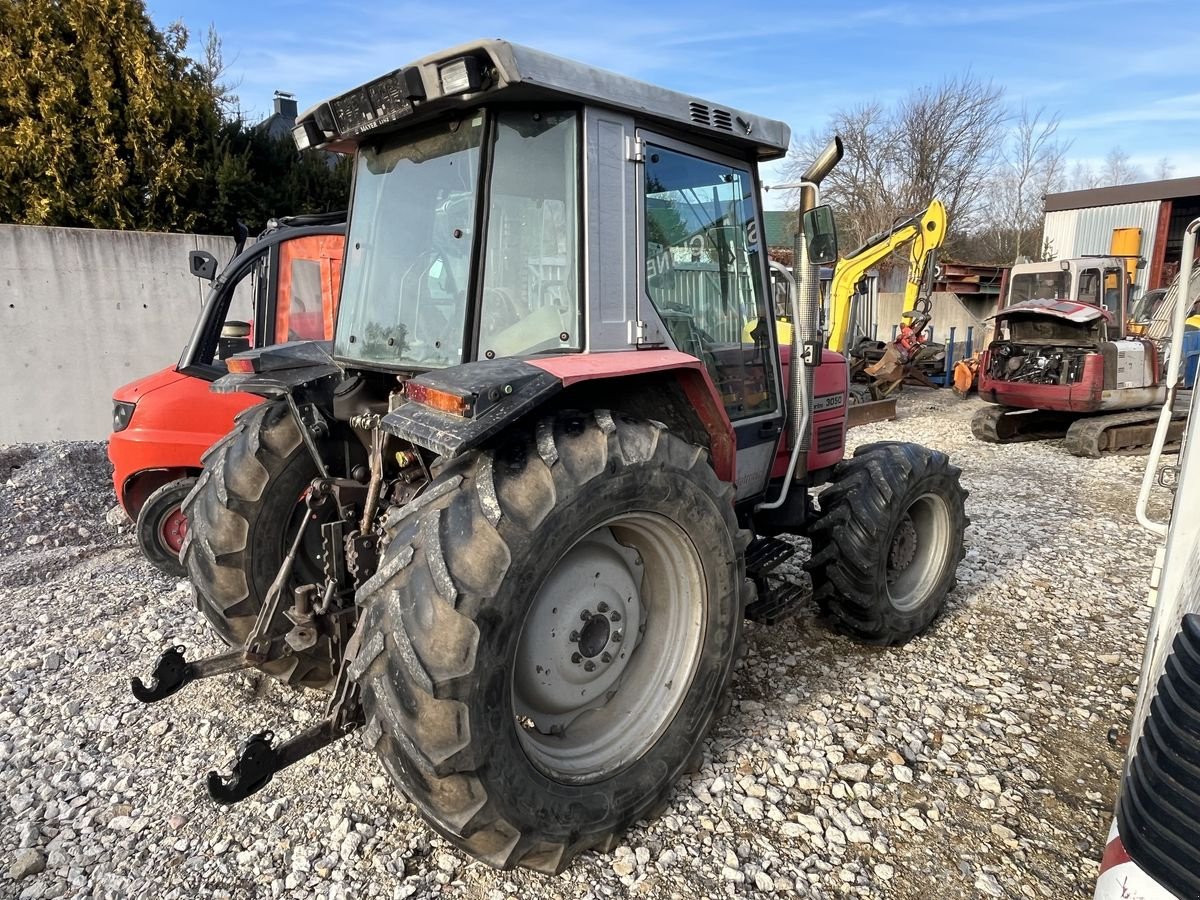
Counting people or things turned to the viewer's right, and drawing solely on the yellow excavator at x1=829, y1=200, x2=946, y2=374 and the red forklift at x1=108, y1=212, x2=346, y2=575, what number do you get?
1

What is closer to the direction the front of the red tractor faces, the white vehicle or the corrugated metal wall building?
the corrugated metal wall building

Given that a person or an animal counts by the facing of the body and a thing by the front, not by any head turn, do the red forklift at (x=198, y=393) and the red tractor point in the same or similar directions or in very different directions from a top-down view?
very different directions

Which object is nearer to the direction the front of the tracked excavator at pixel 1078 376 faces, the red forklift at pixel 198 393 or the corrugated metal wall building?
the corrugated metal wall building

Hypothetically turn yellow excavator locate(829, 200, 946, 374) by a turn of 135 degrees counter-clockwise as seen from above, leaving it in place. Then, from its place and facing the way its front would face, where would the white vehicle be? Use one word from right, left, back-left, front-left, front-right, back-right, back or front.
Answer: back-left

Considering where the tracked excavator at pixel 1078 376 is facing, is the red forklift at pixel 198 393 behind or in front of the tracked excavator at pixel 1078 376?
behind

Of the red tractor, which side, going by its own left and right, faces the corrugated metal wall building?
front

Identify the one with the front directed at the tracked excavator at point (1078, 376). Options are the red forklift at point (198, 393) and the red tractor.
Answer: the red tractor

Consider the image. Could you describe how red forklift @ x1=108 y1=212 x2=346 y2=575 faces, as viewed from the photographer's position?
facing to the left of the viewer

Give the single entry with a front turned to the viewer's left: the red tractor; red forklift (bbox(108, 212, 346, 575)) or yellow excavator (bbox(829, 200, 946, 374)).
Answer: the red forklift

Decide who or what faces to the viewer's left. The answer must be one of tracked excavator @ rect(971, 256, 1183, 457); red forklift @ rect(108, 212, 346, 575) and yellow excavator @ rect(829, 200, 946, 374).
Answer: the red forklift

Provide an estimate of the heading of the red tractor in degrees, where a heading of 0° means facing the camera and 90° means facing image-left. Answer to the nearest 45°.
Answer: approximately 225°

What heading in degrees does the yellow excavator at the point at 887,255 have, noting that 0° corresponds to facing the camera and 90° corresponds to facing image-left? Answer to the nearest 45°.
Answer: approximately 270°

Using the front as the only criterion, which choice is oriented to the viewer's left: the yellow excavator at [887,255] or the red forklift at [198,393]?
the red forklift

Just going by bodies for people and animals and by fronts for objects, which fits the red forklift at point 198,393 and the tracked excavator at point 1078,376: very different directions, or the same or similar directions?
very different directions

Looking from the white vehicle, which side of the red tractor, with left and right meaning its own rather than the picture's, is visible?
right
